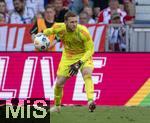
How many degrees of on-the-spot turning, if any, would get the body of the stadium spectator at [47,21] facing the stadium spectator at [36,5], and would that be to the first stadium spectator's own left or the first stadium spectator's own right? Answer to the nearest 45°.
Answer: approximately 180°

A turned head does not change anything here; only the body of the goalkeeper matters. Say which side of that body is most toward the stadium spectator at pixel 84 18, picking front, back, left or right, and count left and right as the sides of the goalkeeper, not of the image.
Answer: back

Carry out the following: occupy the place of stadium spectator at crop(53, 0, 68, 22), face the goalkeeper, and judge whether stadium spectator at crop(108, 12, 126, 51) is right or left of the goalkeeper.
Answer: left
